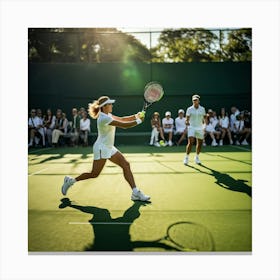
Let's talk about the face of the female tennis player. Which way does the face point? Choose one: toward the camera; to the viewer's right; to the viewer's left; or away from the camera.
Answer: to the viewer's right

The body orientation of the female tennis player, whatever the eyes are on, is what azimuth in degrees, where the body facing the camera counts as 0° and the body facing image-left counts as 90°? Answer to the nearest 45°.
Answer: approximately 270°

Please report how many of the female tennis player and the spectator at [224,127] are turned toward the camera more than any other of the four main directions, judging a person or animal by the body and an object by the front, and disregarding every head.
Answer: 1

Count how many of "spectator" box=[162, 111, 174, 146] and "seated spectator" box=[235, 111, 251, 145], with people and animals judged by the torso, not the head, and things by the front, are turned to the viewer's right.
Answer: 0

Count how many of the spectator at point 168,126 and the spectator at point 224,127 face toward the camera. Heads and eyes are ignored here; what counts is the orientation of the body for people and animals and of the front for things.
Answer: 2

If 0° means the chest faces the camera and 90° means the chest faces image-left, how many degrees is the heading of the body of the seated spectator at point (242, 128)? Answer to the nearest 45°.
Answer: approximately 45°

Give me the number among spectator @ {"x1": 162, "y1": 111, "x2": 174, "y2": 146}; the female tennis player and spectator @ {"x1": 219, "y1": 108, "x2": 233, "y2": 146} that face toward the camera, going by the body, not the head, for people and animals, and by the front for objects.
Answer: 2

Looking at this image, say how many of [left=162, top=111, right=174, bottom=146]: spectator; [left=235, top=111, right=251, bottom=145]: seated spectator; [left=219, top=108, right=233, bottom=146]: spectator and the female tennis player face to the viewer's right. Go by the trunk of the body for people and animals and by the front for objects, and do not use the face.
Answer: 1

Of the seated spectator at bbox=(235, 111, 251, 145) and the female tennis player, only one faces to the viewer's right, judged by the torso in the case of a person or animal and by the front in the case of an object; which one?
the female tennis player

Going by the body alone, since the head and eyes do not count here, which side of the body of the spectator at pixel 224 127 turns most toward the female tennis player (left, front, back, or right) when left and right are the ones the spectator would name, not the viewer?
front

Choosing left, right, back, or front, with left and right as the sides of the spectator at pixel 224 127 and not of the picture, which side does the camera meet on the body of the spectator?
front

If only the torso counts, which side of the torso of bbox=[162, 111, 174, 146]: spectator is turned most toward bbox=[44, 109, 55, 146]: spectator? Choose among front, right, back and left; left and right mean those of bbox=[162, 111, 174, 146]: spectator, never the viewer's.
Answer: right
